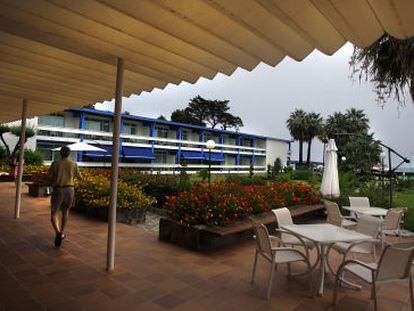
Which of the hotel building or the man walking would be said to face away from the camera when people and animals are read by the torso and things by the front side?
the man walking

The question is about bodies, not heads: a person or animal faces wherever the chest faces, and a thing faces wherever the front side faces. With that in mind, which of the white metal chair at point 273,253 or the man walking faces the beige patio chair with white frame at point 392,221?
the white metal chair at point 273,253

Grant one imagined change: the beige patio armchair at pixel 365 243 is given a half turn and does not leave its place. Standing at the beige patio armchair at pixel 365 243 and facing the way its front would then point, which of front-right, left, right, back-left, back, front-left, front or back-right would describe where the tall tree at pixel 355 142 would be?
front-left

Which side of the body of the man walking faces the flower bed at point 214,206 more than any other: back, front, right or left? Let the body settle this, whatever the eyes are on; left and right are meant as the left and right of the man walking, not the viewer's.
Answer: right

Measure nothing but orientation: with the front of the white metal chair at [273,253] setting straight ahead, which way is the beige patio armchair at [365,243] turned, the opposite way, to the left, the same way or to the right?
the opposite way

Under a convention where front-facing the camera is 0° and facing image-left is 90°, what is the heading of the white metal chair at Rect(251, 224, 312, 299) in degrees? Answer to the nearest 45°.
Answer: approximately 225°

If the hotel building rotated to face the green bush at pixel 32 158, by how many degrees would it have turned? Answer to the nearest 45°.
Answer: approximately 45° to its right

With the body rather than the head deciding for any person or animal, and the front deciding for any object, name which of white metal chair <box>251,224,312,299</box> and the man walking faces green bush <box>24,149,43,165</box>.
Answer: the man walking

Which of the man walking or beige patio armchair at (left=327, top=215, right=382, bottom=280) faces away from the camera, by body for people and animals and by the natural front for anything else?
the man walking

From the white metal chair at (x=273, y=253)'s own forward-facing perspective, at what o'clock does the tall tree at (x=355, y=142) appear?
The tall tree is roughly at 11 o'clock from the white metal chair.

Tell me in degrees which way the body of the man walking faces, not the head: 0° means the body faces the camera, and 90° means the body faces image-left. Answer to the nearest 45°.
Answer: approximately 180°
